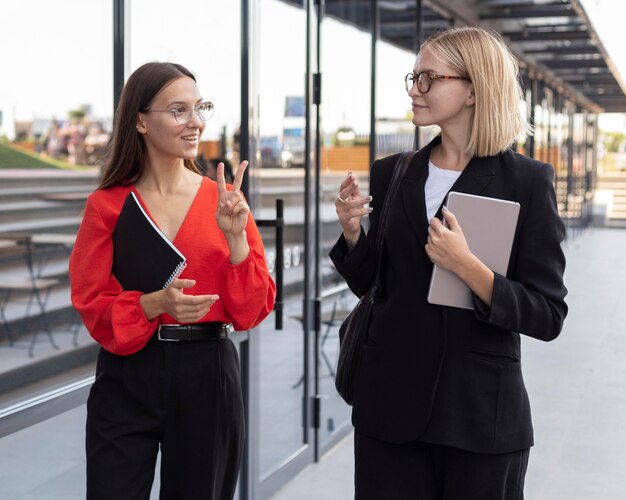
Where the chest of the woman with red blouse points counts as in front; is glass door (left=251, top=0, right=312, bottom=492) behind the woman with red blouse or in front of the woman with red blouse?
behind

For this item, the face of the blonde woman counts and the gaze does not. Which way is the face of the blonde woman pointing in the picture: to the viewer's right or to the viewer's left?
to the viewer's left

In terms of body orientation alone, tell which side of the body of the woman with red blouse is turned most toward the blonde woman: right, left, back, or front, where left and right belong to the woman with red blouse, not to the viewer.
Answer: left

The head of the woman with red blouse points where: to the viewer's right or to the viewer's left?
to the viewer's right

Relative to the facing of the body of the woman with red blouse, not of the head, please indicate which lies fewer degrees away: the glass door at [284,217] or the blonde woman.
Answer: the blonde woman

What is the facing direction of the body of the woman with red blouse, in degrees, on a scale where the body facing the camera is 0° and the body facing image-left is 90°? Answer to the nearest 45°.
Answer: approximately 0°
